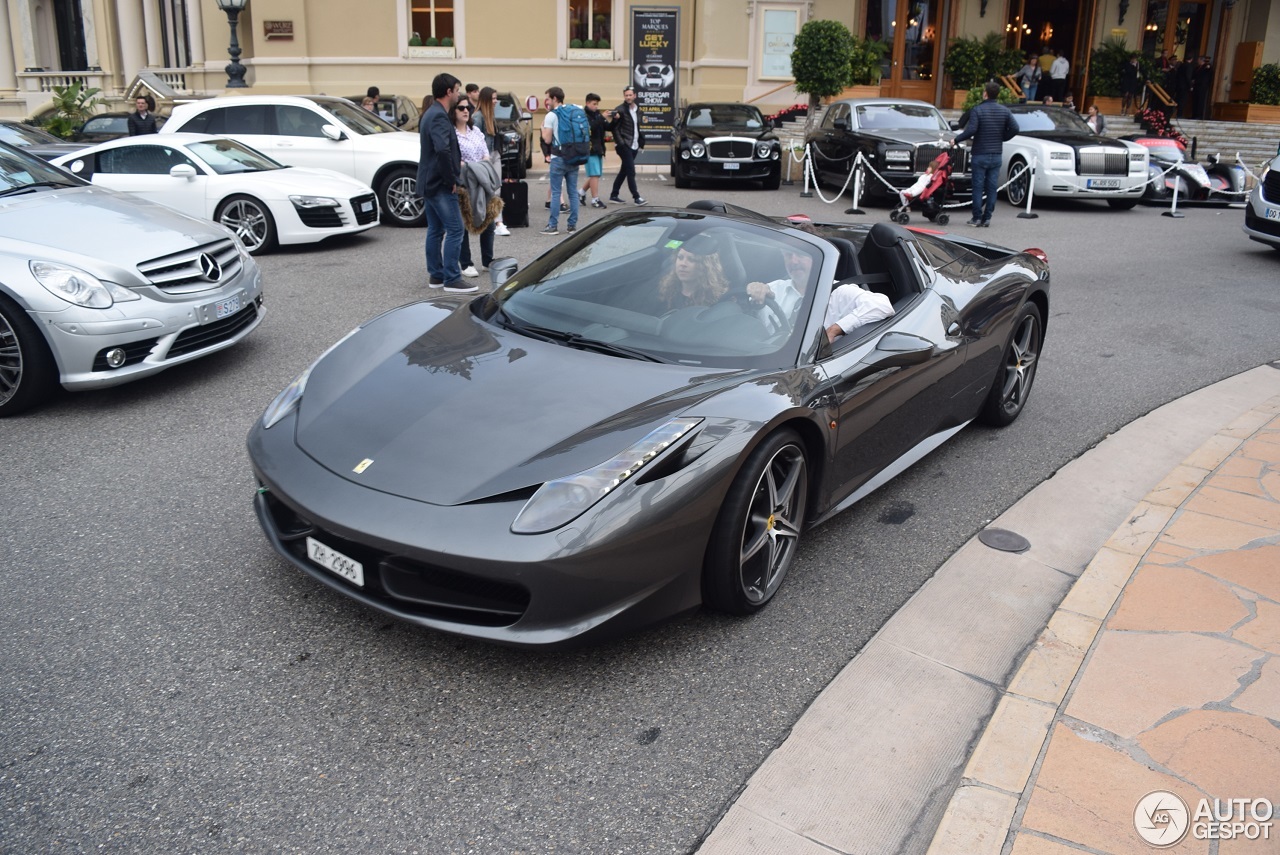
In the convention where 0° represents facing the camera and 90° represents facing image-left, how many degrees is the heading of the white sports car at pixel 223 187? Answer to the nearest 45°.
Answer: approximately 315°

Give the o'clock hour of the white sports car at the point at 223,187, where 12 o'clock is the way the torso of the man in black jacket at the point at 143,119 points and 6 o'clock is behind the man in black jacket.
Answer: The white sports car is roughly at 12 o'clock from the man in black jacket.

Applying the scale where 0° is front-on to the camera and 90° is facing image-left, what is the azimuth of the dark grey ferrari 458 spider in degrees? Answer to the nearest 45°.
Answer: approximately 45°

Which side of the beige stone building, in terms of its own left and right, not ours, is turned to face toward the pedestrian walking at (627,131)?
front

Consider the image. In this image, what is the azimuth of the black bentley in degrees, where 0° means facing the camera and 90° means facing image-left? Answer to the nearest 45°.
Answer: approximately 0°

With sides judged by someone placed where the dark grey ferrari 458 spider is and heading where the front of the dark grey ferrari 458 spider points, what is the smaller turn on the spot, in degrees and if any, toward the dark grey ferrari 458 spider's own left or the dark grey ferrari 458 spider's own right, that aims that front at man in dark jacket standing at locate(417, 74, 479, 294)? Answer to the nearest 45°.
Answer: approximately 135° to the dark grey ferrari 458 spider's own right

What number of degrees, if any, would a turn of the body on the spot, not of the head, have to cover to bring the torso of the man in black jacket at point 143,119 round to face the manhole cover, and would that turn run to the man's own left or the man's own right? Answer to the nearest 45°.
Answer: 0° — they already face it

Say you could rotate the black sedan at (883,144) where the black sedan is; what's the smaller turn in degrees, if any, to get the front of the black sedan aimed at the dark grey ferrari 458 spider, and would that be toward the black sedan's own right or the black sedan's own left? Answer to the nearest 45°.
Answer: approximately 45° to the black sedan's own right

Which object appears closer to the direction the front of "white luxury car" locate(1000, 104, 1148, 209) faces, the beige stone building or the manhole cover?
the manhole cover

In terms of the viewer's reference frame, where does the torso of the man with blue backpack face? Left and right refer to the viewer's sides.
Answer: facing away from the viewer and to the left of the viewer
